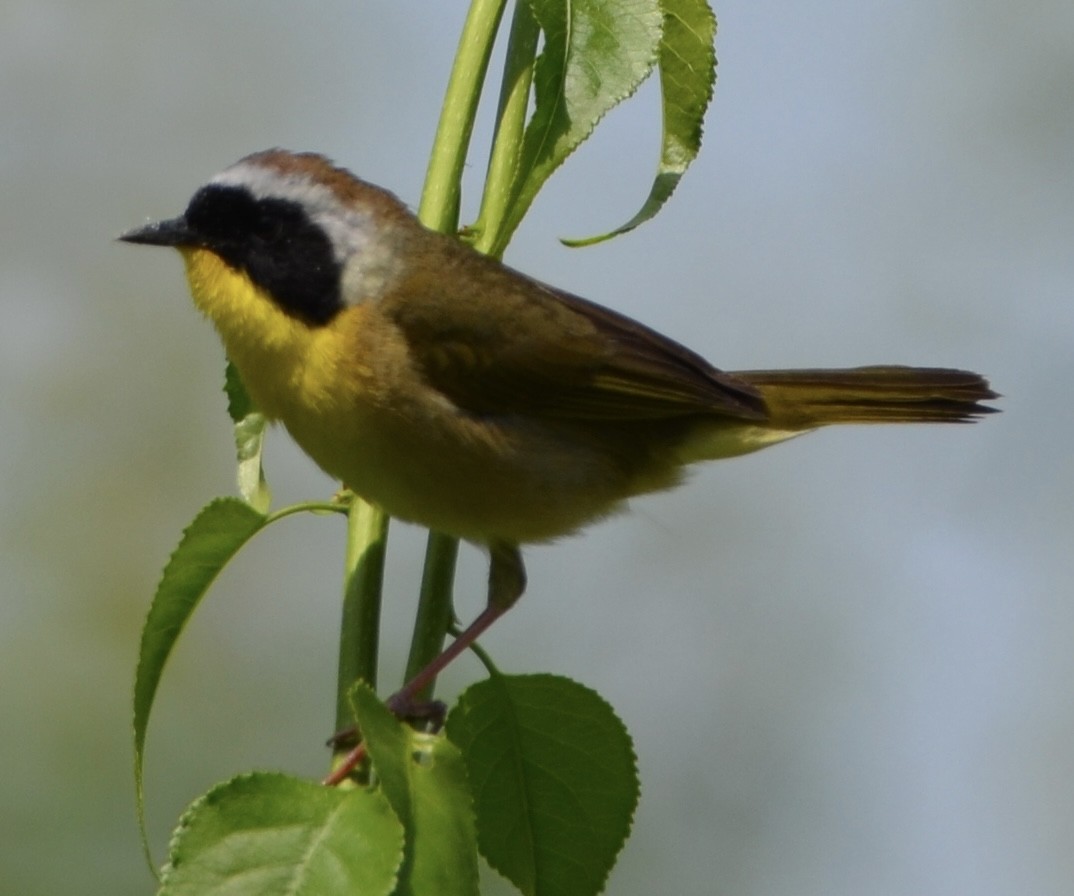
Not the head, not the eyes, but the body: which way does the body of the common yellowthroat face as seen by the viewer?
to the viewer's left

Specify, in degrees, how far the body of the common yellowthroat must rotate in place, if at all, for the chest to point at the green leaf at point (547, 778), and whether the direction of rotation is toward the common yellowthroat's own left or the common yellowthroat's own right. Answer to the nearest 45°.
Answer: approximately 135° to the common yellowthroat's own left

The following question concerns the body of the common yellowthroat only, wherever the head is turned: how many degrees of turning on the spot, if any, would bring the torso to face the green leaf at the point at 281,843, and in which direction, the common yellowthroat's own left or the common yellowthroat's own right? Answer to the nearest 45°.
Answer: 0° — it already faces it
